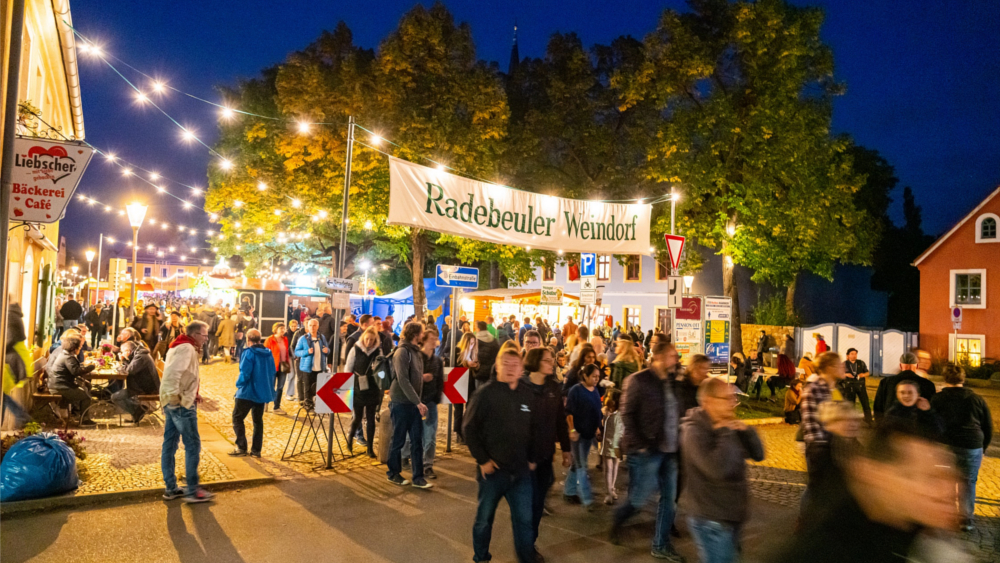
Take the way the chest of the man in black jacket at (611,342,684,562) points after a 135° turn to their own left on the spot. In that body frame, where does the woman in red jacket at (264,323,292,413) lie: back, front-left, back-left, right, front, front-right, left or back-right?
front-left

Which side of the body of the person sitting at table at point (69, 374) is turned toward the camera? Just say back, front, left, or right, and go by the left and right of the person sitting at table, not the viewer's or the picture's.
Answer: right

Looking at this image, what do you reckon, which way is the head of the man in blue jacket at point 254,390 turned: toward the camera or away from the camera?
away from the camera

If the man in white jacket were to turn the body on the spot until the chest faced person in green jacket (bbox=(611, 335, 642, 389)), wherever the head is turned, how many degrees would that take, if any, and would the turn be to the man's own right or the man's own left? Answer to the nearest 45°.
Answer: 0° — they already face them

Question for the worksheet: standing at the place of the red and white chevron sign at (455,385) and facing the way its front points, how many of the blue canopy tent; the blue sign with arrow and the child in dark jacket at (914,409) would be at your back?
2

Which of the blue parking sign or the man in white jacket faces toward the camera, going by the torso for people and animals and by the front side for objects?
the blue parking sign

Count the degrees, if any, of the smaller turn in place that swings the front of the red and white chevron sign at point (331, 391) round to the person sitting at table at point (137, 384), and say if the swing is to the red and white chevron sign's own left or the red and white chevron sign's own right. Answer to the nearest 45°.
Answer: approximately 135° to the red and white chevron sign's own right

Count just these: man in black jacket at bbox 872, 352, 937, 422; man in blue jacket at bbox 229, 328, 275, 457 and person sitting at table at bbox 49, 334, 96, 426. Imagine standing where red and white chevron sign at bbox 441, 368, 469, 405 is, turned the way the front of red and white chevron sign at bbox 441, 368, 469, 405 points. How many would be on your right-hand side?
2

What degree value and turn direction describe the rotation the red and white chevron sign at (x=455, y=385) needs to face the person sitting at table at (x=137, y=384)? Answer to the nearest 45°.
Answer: approximately 90° to its right

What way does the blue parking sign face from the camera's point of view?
toward the camera

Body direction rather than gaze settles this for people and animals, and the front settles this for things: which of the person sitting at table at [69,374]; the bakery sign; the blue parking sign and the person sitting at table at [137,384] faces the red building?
the person sitting at table at [69,374]
